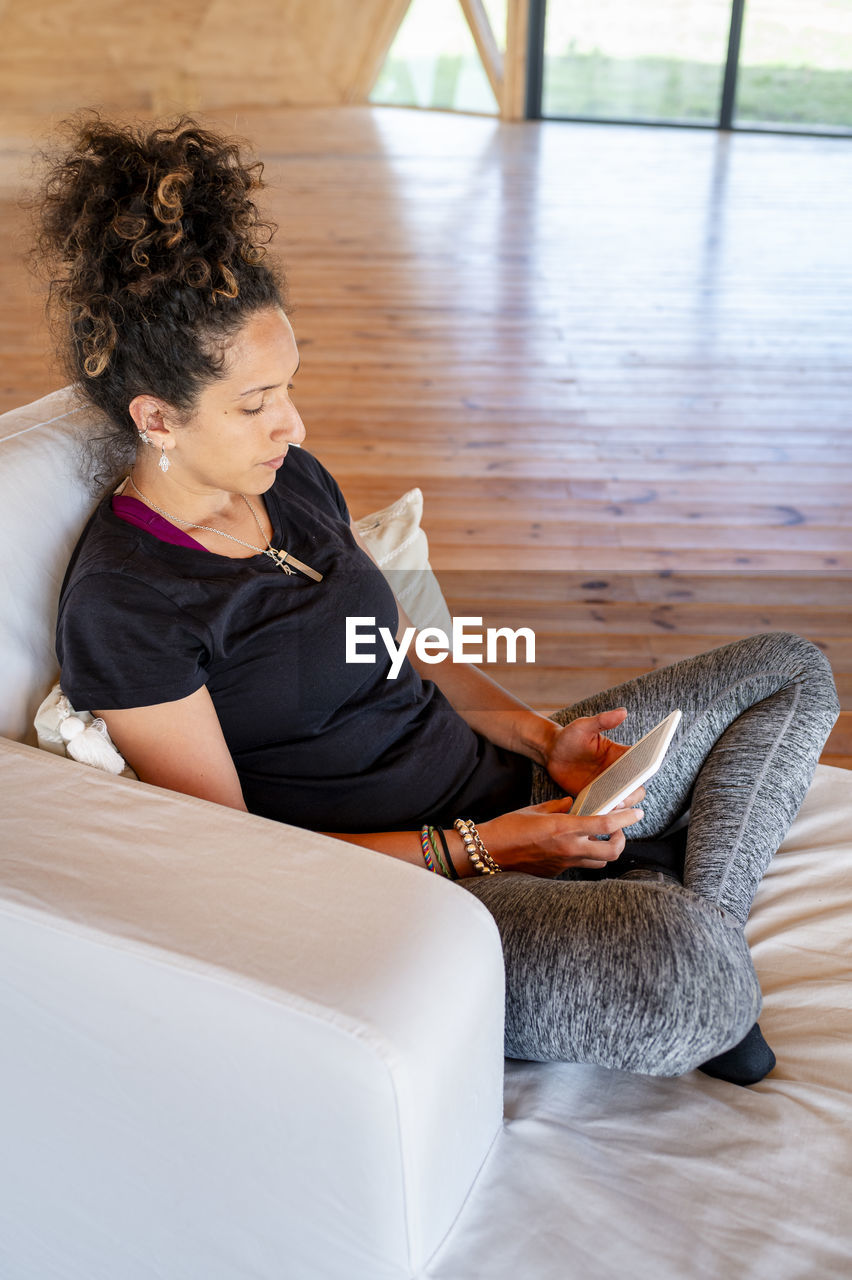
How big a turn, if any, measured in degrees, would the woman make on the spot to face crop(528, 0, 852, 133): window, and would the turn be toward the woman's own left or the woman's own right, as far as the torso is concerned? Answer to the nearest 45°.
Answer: approximately 135° to the woman's own left

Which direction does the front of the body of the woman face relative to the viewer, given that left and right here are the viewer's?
facing the viewer and to the right of the viewer
